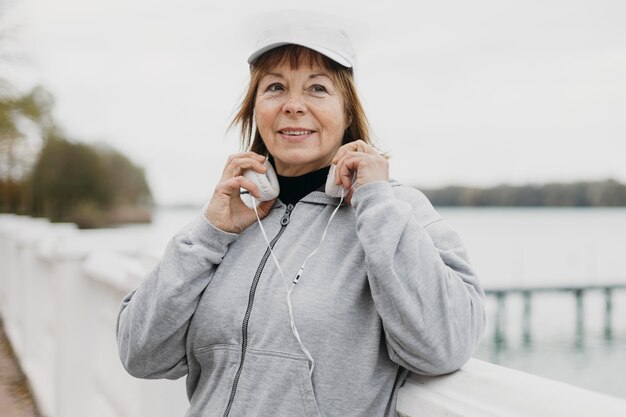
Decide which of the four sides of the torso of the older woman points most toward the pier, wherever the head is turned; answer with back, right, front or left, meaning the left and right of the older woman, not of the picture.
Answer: back

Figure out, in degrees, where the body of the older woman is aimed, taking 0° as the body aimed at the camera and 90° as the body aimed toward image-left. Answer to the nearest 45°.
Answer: approximately 45°

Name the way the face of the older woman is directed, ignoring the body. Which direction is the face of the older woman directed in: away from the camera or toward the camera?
toward the camera
